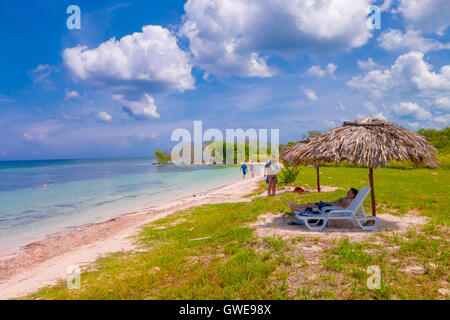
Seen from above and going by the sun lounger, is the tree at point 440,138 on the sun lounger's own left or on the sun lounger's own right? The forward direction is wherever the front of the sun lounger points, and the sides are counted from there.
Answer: on the sun lounger's own right

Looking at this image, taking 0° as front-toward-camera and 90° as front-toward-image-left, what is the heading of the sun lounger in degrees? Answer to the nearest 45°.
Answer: approximately 90°
